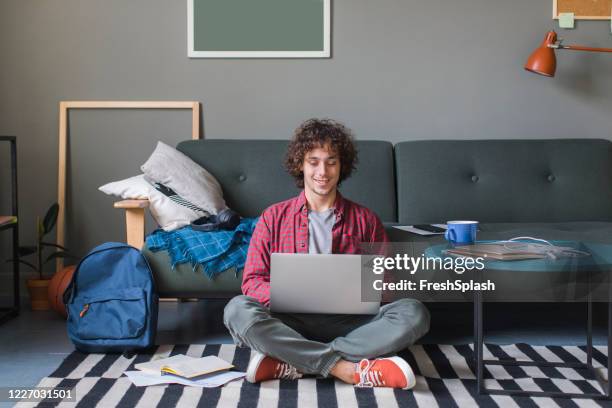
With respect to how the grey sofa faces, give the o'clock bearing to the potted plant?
The potted plant is roughly at 3 o'clock from the grey sofa.

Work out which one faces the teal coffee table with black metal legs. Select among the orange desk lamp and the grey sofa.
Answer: the grey sofa

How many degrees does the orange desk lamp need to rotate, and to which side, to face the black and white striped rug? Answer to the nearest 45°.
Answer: approximately 90° to its left

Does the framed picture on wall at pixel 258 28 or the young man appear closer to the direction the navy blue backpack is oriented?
the young man

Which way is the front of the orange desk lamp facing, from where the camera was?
facing to the left of the viewer

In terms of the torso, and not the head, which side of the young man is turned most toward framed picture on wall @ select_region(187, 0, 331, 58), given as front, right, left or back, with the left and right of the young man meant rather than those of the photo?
back

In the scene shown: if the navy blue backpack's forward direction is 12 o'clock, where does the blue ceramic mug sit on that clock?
The blue ceramic mug is roughly at 10 o'clock from the navy blue backpack.

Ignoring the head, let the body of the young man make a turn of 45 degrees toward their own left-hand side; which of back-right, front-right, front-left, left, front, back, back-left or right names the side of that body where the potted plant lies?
back
